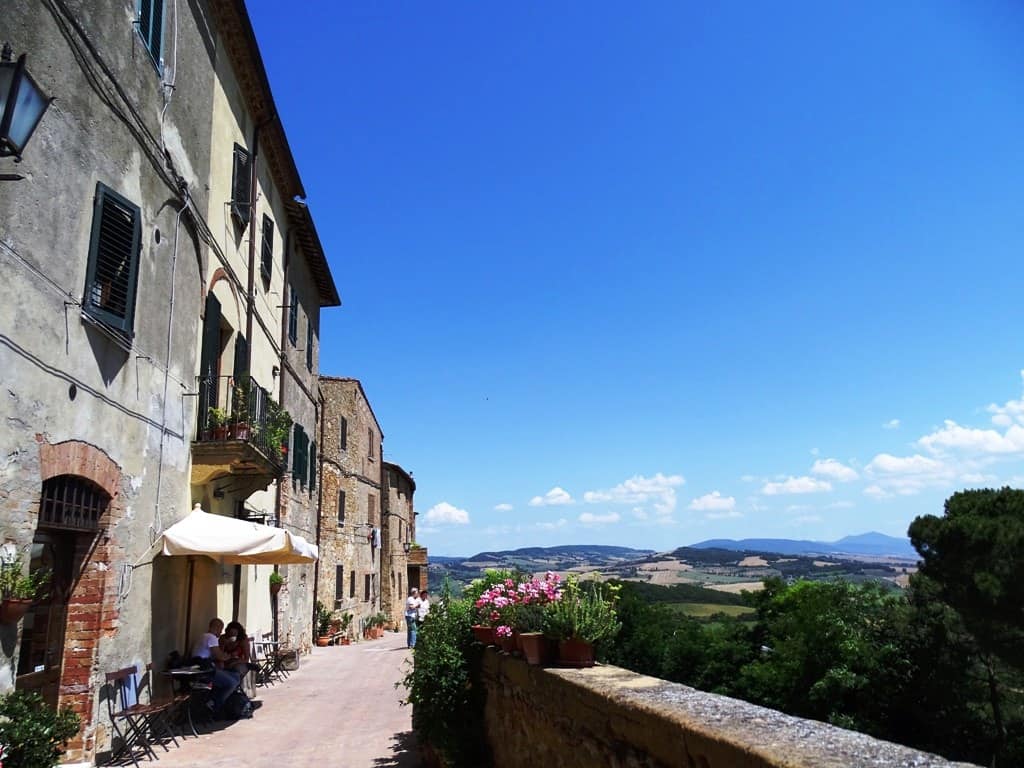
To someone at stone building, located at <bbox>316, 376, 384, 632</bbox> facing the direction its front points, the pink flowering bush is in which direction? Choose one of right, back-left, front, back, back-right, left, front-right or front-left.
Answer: front-right

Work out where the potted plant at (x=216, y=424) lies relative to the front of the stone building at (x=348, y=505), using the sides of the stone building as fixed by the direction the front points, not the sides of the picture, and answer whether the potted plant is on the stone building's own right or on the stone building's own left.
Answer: on the stone building's own right

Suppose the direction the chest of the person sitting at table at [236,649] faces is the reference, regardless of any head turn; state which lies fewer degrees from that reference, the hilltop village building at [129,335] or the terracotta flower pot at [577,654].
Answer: the hilltop village building

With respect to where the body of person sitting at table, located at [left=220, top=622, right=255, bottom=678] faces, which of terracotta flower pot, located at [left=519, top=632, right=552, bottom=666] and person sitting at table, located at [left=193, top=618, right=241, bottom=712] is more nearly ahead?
the person sitting at table

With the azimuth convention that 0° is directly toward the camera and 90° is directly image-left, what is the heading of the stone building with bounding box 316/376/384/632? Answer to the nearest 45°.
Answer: approximately 315°

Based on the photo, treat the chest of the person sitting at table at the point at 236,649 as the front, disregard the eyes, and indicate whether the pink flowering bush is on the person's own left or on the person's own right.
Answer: on the person's own left

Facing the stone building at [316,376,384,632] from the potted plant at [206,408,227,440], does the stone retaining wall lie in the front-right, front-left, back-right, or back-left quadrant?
back-right

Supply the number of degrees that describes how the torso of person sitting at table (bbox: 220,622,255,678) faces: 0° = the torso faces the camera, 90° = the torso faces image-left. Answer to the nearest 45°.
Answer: approximately 45°

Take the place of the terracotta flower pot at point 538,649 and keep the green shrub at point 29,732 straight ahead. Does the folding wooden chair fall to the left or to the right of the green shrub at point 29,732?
right

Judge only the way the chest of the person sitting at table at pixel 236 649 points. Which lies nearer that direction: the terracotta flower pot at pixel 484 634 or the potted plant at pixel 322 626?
the terracotta flower pot

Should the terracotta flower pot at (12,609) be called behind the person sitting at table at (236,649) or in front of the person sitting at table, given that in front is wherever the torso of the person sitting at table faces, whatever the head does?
in front

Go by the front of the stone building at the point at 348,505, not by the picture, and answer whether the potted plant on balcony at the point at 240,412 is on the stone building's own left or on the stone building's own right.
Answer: on the stone building's own right

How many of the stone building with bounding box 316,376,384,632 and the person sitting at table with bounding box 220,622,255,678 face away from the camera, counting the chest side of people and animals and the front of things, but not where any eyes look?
0

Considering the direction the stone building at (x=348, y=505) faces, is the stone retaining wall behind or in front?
in front
